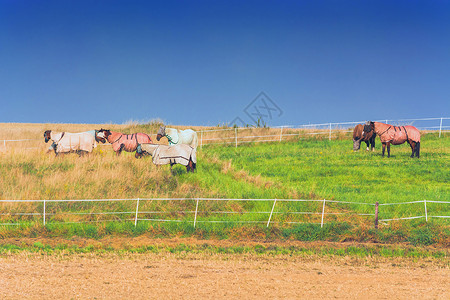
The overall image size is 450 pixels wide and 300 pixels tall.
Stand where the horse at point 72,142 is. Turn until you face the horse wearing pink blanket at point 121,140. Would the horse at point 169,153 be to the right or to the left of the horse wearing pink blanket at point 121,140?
right

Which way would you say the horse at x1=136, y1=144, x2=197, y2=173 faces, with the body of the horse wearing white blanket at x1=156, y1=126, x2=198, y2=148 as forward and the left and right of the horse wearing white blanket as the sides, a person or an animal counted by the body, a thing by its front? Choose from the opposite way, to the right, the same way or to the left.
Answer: the same way

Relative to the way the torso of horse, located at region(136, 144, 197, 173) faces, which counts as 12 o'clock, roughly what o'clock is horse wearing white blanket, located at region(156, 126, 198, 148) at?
The horse wearing white blanket is roughly at 3 o'clock from the horse.

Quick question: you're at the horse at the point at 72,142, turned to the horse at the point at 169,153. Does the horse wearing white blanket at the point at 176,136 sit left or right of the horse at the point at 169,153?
left

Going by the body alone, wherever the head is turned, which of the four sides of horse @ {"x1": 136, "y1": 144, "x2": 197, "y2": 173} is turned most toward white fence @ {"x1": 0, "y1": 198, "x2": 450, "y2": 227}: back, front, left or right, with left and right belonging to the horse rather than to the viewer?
left

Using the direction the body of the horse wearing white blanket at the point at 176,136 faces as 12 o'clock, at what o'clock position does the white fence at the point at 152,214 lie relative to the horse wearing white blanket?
The white fence is roughly at 9 o'clock from the horse wearing white blanket.

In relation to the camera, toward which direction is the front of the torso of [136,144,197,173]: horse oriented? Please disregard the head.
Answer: to the viewer's left

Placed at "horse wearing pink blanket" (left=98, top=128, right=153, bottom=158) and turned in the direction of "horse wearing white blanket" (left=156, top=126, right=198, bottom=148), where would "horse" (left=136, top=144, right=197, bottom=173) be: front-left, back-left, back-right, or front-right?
front-right

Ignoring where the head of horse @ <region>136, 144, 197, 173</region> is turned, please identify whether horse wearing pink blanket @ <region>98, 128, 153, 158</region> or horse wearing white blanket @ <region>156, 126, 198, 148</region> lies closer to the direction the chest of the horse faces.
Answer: the horse wearing pink blanket

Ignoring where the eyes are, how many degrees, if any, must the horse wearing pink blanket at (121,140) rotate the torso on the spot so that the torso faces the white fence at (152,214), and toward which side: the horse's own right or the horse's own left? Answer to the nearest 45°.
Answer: approximately 90° to the horse's own left

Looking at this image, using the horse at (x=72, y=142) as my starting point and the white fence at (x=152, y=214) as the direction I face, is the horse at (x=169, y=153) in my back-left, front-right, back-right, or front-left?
front-left

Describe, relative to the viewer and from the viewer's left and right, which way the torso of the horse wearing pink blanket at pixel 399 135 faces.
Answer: facing to the left of the viewer

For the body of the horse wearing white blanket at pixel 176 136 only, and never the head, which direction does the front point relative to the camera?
to the viewer's left

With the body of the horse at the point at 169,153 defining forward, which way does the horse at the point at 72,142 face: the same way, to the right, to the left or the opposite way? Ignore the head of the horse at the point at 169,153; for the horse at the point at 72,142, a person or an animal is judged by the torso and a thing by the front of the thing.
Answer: the same way

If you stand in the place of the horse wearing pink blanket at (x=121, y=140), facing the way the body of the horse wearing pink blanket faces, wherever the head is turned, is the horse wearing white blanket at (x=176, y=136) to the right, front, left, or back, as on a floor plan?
back

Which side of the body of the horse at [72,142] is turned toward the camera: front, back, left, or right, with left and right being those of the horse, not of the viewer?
left

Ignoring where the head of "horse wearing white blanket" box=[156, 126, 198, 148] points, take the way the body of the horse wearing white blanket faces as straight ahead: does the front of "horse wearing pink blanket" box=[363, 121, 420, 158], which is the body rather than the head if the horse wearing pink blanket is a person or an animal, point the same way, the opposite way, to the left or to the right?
the same way

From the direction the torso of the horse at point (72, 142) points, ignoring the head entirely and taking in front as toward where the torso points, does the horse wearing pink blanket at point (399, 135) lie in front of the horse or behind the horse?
behind

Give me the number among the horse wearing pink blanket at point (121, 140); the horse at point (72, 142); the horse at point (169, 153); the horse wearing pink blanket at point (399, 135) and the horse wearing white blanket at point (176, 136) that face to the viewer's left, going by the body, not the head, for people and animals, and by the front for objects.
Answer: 5
